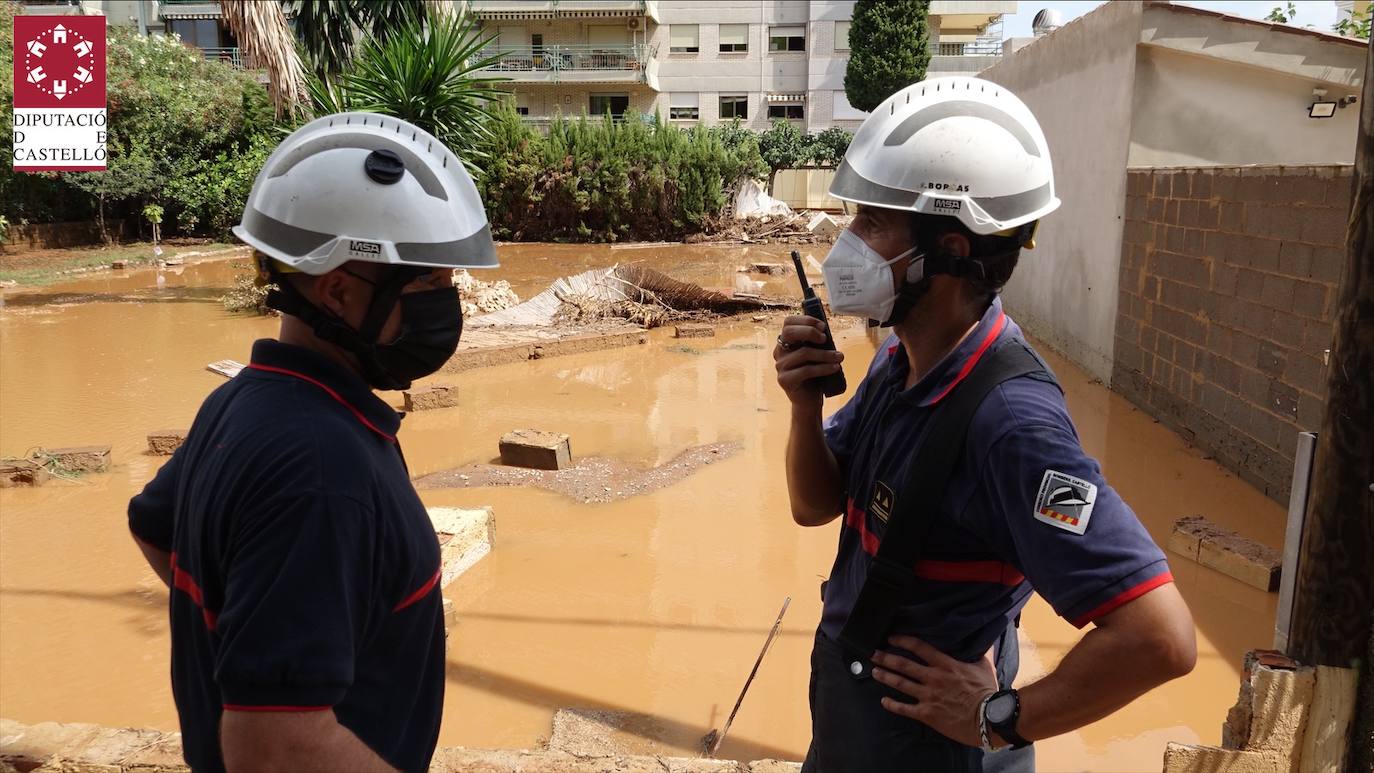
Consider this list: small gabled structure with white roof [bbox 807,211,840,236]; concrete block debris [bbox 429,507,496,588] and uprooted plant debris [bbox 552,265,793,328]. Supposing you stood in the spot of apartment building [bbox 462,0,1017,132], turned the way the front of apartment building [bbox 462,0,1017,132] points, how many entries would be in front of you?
3

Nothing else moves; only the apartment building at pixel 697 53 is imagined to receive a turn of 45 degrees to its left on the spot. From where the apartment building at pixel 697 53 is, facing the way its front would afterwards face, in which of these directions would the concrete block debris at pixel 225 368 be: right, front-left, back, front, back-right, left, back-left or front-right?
front-right

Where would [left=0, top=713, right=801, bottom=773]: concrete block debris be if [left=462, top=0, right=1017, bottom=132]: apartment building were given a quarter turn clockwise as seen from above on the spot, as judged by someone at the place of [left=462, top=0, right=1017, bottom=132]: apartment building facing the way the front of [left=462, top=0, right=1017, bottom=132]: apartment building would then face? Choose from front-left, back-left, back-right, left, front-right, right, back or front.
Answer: left

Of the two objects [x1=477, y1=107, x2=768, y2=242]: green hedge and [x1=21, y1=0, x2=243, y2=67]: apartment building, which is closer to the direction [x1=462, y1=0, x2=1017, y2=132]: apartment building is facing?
the green hedge

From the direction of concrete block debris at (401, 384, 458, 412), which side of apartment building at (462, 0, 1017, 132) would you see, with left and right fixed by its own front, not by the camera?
front

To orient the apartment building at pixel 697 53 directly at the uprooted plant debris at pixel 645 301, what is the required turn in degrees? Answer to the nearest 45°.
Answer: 0° — it already faces it

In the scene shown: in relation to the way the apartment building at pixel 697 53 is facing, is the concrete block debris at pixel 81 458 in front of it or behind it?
in front

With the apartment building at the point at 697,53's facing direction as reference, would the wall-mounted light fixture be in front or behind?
in front

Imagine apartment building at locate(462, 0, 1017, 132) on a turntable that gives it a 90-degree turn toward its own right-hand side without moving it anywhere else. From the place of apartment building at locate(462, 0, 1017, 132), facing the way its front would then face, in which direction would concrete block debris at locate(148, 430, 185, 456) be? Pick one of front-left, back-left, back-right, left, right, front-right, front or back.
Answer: left

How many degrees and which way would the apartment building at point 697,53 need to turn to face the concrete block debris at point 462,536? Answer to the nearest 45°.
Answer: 0° — it already faces it

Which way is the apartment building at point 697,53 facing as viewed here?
toward the camera

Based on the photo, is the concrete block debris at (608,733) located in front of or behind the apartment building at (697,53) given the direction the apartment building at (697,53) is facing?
in front

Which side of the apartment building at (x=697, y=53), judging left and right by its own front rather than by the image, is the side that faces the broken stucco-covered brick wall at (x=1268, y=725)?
front

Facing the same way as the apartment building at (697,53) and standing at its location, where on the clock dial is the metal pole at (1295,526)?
The metal pole is roughly at 12 o'clock from the apartment building.
